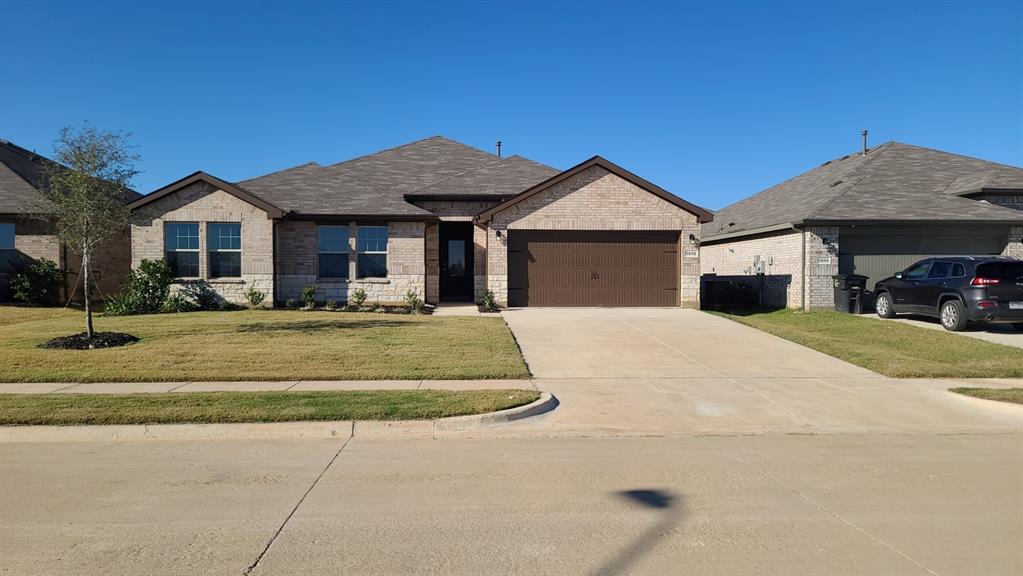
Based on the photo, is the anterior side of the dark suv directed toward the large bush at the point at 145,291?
no

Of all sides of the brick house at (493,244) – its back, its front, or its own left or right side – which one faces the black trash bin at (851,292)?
left

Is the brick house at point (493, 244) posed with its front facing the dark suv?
no

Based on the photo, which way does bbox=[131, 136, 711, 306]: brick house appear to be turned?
toward the camera

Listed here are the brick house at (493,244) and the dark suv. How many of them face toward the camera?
1

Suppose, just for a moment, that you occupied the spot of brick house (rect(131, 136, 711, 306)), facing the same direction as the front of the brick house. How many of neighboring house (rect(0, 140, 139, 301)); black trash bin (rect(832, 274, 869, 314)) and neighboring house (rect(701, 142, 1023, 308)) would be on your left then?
2

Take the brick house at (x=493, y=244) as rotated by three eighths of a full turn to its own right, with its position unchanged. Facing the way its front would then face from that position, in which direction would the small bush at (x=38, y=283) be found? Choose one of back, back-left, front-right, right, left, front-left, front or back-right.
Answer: front-left

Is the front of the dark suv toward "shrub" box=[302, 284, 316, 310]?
no

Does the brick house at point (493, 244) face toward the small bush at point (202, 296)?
no

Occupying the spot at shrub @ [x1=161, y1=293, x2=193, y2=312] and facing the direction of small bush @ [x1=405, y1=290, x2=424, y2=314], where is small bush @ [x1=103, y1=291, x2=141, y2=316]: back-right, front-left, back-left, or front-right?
back-right

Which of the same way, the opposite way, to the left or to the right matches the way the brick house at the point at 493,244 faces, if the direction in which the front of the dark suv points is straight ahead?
the opposite way

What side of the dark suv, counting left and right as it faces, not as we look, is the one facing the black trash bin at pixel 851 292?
front

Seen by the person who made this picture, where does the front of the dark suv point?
facing away from the viewer and to the left of the viewer

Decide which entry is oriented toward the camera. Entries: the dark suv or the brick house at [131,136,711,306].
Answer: the brick house

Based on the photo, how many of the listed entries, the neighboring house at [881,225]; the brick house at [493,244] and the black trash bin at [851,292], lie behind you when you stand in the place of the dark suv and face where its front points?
0
